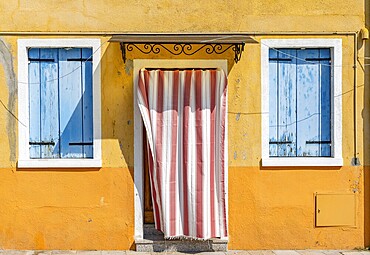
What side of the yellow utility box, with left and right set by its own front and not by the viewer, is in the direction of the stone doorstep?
right

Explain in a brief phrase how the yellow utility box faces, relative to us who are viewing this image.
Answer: facing the viewer
